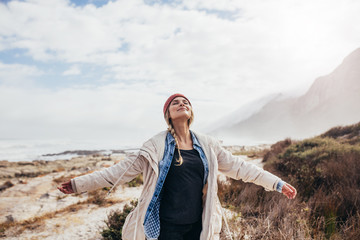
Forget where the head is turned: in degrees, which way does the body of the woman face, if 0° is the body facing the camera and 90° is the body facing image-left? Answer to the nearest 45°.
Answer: approximately 0°
